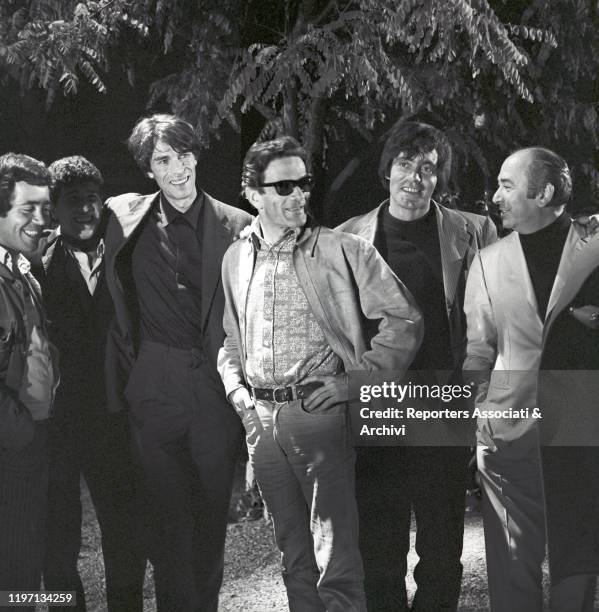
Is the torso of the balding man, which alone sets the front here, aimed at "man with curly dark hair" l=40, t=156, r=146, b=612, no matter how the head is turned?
no

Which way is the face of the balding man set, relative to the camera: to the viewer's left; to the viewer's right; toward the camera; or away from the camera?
to the viewer's left

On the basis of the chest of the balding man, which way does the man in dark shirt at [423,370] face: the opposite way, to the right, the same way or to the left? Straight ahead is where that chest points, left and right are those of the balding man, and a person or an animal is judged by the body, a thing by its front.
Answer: the same way

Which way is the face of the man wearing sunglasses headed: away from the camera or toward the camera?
toward the camera

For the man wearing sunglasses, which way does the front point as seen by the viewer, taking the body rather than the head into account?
toward the camera

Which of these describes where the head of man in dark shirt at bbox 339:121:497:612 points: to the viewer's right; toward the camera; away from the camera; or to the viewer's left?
toward the camera

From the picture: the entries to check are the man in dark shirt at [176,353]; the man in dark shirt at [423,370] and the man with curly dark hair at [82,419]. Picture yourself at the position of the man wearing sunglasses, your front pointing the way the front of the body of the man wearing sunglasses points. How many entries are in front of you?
0

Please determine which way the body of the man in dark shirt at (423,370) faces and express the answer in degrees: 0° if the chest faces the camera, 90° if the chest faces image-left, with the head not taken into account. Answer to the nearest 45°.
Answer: approximately 0°

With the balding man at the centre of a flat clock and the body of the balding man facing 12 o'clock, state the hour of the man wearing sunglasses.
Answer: The man wearing sunglasses is roughly at 2 o'clock from the balding man.

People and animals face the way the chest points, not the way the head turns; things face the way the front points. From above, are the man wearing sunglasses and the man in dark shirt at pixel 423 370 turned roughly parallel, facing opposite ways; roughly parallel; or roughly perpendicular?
roughly parallel

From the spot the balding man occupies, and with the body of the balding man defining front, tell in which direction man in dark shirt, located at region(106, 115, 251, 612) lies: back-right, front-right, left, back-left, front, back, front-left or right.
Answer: right

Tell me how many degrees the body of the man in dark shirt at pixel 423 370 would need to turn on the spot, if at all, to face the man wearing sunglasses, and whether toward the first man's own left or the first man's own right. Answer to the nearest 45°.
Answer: approximately 45° to the first man's own right

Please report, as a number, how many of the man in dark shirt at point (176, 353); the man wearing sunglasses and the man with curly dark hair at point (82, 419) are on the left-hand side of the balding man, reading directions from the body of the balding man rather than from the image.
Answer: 0

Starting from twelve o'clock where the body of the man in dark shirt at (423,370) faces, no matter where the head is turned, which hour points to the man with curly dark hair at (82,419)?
The man with curly dark hair is roughly at 3 o'clock from the man in dark shirt.

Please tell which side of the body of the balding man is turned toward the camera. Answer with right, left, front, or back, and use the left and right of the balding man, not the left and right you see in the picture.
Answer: front

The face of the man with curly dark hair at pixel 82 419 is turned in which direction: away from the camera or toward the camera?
toward the camera
